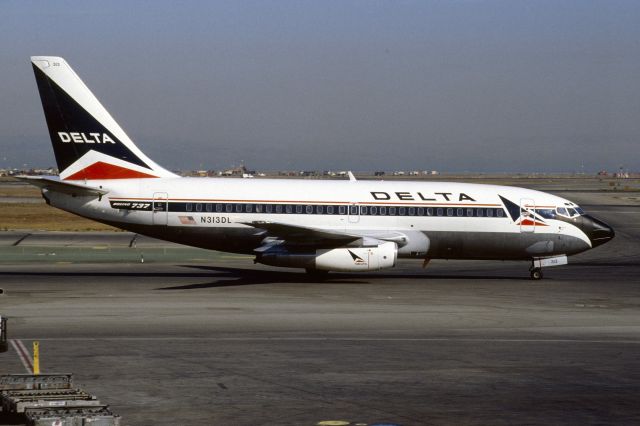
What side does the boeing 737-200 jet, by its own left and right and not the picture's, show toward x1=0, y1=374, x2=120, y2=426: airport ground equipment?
right

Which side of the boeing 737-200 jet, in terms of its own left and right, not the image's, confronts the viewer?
right

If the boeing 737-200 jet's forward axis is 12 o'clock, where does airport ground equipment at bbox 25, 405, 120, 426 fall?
The airport ground equipment is roughly at 3 o'clock from the boeing 737-200 jet.
